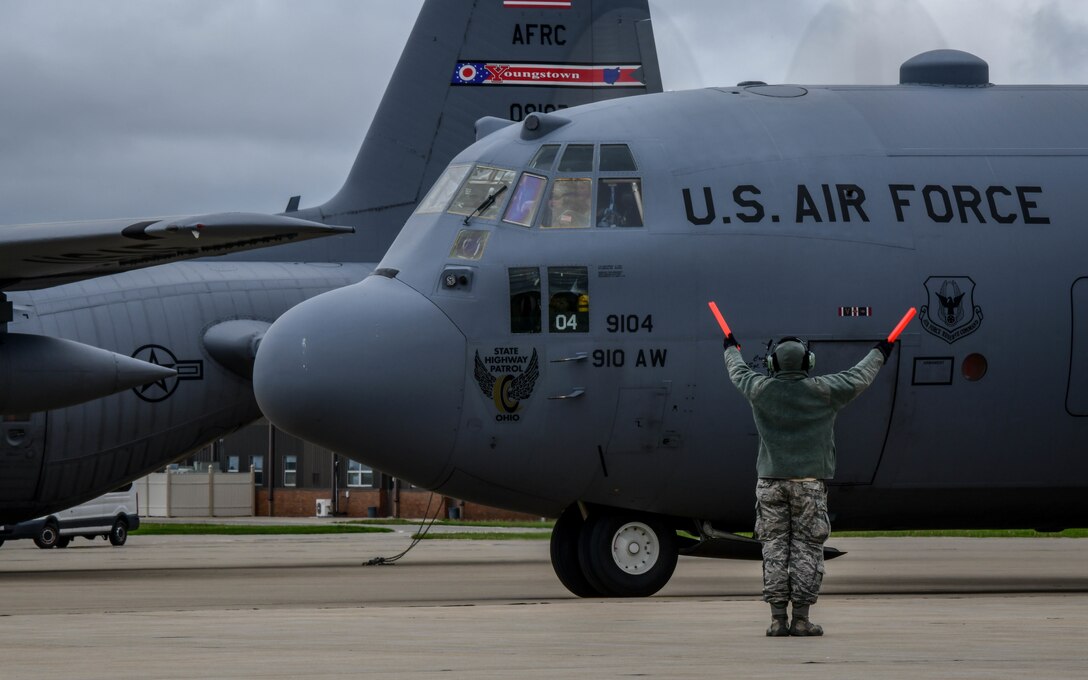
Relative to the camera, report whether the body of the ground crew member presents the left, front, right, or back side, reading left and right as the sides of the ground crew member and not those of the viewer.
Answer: back

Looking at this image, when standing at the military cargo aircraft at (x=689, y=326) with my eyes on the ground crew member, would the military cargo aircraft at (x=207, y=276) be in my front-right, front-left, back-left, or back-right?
back-right

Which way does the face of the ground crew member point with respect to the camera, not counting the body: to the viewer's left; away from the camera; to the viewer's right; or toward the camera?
away from the camera

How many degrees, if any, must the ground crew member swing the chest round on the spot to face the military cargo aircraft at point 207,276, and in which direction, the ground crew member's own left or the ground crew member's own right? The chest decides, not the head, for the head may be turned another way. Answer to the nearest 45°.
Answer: approximately 45° to the ground crew member's own left

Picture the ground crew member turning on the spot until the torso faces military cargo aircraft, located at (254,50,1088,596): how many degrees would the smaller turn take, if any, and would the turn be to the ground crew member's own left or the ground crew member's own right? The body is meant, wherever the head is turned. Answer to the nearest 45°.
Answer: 0° — they already face it
